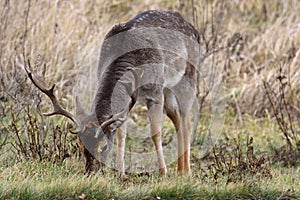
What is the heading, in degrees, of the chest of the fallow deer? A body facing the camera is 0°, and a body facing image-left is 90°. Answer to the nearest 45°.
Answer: approximately 45°
